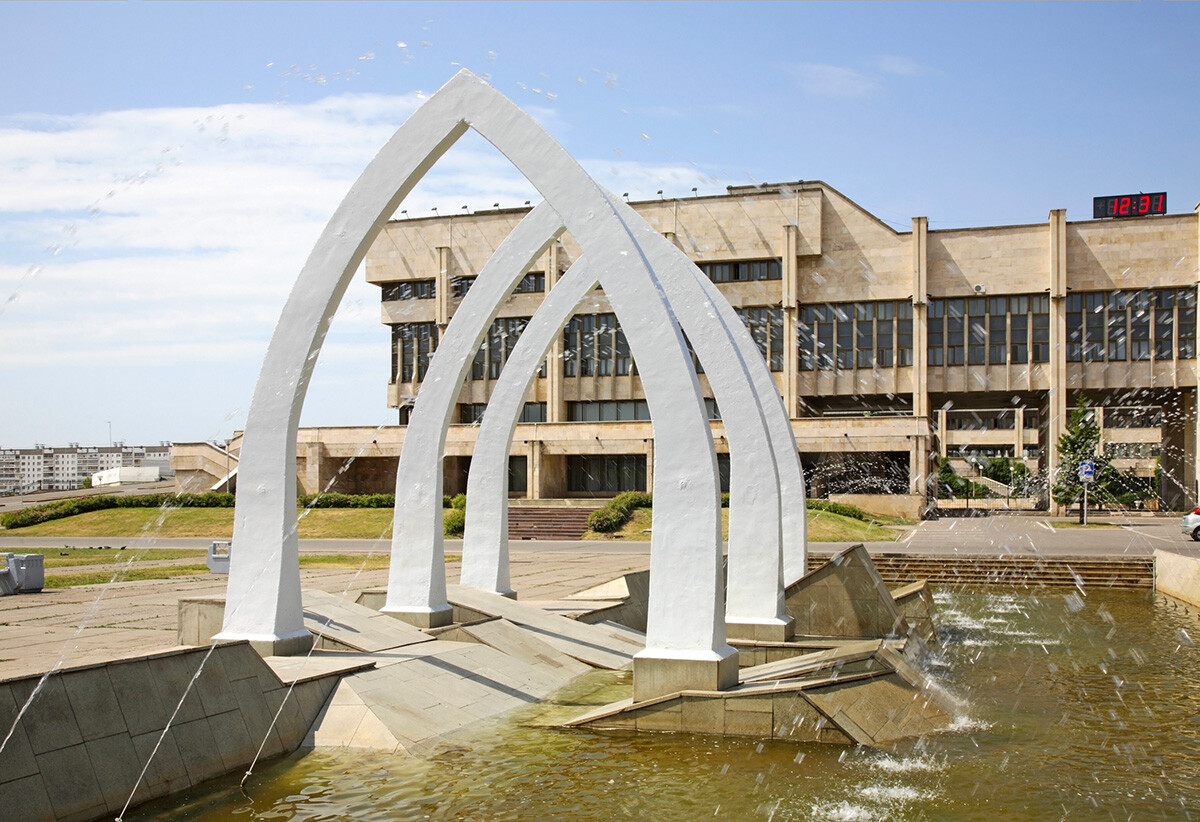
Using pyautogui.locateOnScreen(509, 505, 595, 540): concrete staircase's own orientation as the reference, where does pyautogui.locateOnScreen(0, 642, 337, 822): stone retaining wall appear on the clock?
The stone retaining wall is roughly at 12 o'clock from the concrete staircase.

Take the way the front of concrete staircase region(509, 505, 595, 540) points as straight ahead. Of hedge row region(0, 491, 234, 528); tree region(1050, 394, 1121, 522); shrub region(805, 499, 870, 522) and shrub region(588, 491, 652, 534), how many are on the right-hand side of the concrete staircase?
1

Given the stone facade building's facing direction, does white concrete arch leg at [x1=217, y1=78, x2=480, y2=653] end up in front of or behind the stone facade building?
in front

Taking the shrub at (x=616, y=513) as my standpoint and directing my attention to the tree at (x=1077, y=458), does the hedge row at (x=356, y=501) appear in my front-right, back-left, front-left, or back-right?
back-left

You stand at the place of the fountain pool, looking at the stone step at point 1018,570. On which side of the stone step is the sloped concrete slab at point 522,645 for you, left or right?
left

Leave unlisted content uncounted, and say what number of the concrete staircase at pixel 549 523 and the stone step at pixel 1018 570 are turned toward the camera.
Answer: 2

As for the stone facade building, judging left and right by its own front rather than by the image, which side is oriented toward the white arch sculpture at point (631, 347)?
front

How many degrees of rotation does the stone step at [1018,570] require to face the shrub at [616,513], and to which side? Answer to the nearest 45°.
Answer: approximately 135° to its right

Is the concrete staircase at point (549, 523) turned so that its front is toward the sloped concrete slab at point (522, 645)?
yes

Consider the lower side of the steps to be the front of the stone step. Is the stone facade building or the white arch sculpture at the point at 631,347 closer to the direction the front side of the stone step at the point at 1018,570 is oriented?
the white arch sculpture

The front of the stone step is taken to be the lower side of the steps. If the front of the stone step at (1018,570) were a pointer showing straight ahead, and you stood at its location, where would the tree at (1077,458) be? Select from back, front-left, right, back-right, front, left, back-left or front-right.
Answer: back

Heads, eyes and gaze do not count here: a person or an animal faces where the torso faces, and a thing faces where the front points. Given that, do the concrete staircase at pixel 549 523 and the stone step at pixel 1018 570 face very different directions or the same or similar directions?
same or similar directions

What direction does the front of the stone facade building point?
toward the camera

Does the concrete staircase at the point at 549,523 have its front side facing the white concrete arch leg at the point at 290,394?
yes

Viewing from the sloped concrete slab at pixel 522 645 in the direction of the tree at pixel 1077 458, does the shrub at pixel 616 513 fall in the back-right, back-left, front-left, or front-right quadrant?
front-left

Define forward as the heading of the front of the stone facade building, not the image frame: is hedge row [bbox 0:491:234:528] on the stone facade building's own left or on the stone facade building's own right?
on the stone facade building's own right

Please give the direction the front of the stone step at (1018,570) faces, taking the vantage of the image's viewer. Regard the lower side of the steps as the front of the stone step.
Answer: facing the viewer

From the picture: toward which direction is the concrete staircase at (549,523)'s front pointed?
toward the camera

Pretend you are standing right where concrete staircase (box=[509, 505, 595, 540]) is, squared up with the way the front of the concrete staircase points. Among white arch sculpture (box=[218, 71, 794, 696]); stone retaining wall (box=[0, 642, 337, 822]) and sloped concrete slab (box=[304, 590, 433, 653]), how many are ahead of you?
3

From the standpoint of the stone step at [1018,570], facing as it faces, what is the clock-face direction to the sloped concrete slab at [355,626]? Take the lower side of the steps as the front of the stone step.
The sloped concrete slab is roughly at 1 o'clock from the stone step.
